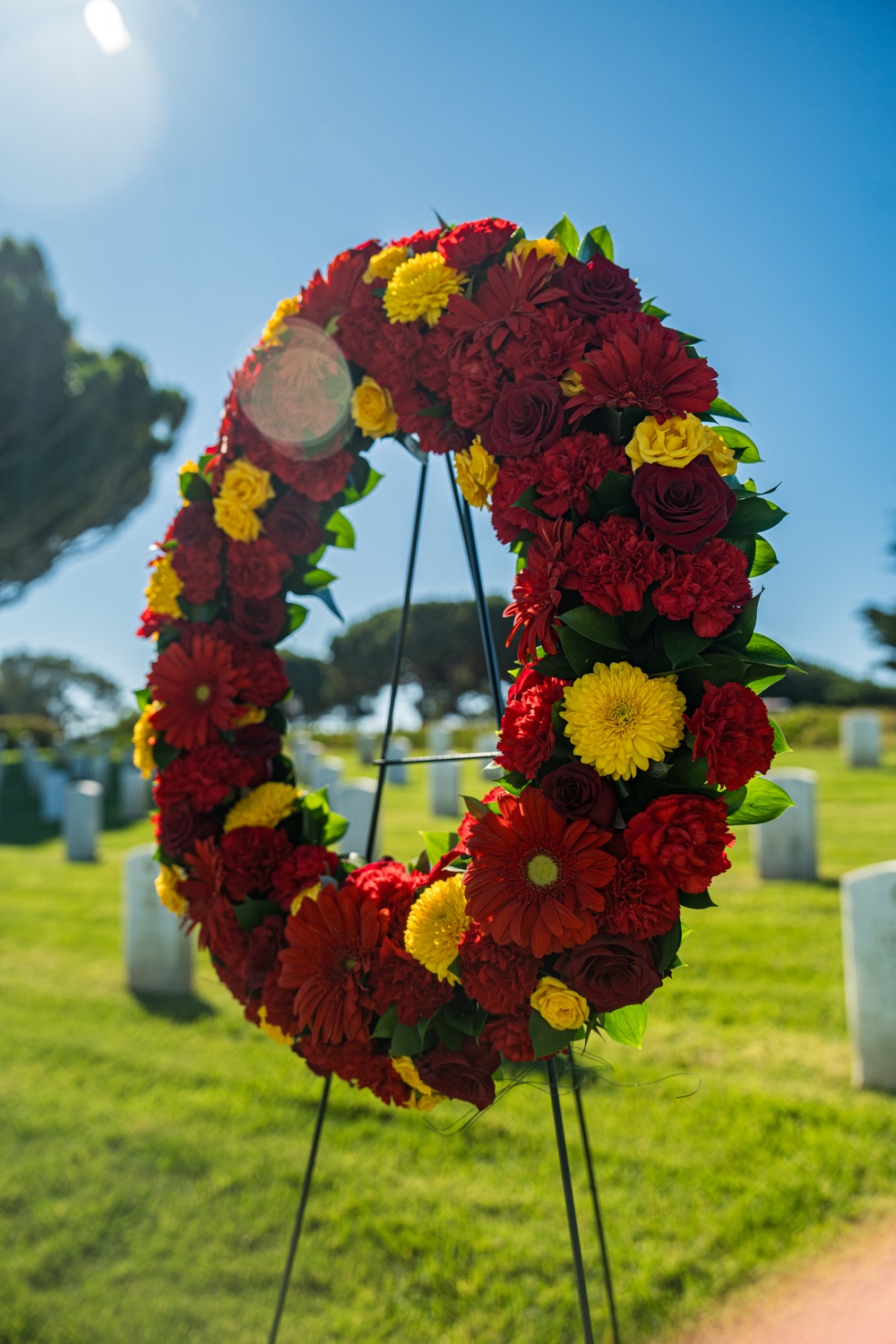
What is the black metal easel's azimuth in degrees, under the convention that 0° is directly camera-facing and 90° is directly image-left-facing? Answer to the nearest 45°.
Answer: approximately 45°

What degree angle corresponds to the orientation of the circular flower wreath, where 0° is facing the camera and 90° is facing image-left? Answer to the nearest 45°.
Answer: approximately 45°

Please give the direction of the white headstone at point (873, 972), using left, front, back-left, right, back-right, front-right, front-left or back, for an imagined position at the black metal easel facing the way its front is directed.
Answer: back

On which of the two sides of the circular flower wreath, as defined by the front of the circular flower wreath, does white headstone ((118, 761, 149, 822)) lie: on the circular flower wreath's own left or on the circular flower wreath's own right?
on the circular flower wreath's own right

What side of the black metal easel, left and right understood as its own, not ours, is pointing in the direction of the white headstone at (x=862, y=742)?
back

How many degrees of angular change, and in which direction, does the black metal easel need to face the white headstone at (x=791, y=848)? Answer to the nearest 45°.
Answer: approximately 180°

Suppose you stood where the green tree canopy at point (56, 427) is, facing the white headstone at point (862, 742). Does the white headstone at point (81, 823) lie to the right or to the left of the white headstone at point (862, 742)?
right

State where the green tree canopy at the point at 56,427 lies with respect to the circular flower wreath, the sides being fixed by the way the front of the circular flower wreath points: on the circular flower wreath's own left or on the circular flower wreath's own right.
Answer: on the circular flower wreath's own right
